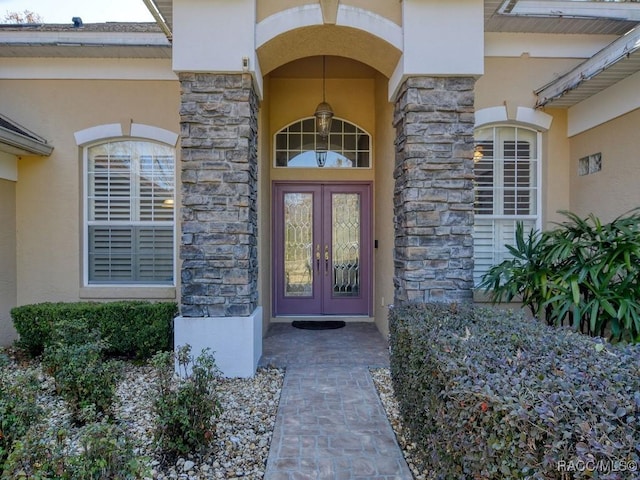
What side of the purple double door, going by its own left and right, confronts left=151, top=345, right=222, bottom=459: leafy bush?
front

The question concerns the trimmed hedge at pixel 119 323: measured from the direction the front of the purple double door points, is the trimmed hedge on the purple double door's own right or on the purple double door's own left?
on the purple double door's own right

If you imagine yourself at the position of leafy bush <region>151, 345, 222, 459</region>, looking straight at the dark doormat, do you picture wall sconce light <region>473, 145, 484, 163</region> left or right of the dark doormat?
right

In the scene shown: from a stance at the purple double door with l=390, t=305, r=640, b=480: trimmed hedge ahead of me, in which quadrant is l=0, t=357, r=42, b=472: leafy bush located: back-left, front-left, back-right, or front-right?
front-right

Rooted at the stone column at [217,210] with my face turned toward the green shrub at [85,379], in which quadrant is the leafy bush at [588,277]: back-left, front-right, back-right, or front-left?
back-left

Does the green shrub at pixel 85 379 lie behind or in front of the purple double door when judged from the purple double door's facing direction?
in front

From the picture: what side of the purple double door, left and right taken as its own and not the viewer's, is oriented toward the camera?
front

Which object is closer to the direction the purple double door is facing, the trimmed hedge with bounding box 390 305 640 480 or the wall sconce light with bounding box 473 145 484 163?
the trimmed hedge

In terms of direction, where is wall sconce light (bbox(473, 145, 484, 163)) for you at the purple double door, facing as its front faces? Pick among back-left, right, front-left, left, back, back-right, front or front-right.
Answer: front-left

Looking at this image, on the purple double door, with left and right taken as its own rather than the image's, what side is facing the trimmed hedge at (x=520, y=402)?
front

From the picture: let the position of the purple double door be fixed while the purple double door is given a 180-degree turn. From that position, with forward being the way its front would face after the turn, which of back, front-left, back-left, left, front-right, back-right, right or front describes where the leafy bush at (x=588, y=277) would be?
back-right

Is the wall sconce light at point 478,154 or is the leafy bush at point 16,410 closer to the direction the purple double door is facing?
the leafy bush
